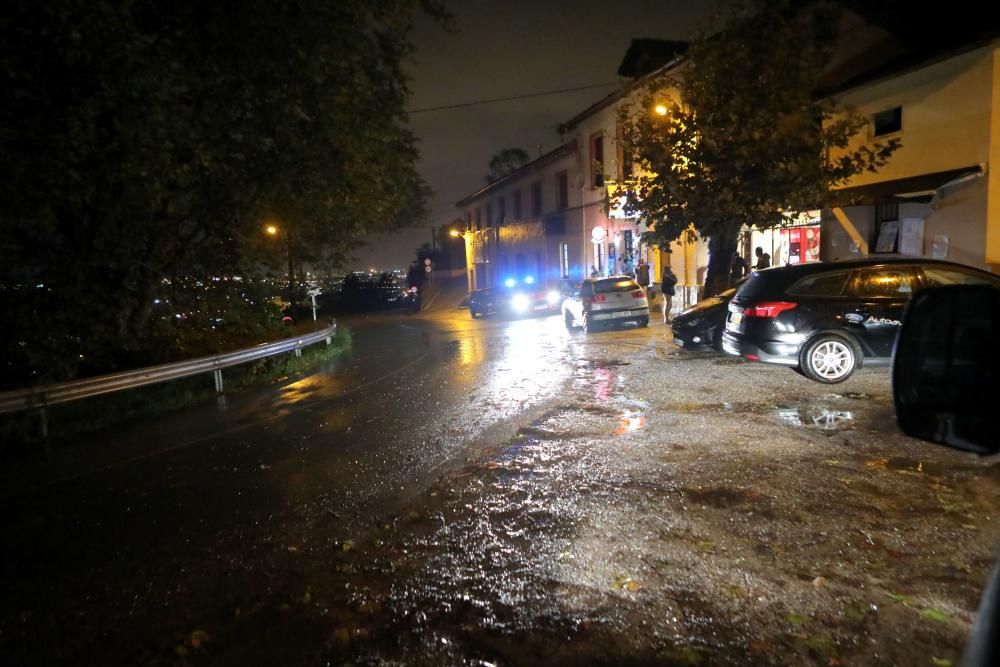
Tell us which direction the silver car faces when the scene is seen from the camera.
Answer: facing away from the viewer and to the left of the viewer

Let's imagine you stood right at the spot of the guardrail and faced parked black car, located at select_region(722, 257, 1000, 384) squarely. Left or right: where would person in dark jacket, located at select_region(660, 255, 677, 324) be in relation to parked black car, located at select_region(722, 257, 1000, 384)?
left

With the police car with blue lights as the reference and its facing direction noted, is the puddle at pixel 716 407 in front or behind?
in front

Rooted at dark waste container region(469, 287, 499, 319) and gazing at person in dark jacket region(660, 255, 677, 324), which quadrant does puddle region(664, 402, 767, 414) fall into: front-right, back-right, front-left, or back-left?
front-right

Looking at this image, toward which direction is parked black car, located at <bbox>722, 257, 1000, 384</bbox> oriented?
to the viewer's right

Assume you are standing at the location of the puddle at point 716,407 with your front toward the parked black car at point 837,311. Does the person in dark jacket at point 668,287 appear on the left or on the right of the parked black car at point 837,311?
left

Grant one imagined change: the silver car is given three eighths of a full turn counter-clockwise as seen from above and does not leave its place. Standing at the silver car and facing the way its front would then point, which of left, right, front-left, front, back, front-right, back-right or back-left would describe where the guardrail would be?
front-right

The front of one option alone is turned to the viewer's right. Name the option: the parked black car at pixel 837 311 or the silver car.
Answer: the parked black car

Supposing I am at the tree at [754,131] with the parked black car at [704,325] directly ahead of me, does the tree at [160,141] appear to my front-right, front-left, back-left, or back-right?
front-right

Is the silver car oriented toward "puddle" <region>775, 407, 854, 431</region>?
no

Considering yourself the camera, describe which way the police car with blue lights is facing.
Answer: facing the viewer and to the right of the viewer

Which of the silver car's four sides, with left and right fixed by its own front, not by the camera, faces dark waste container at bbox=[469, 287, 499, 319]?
front

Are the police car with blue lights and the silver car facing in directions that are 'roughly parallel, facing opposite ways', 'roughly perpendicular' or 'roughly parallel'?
roughly parallel, facing opposite ways

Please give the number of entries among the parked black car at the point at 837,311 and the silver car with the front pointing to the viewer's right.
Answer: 1
